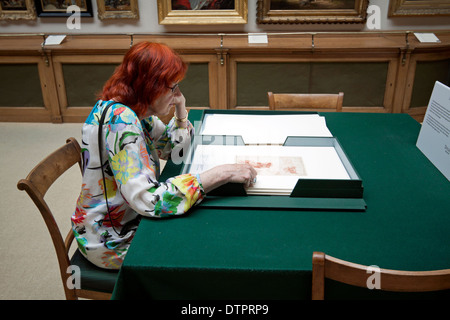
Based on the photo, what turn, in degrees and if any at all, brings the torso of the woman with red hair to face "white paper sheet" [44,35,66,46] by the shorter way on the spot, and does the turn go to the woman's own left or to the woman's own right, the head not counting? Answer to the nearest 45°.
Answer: approximately 90° to the woman's own left

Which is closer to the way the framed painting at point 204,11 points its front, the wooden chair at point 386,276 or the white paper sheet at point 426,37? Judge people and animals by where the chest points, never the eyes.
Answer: the wooden chair

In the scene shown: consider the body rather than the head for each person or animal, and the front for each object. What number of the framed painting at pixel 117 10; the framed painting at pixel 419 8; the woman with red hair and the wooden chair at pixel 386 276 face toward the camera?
2

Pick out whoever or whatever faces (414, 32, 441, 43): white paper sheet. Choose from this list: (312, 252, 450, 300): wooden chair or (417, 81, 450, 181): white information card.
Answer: the wooden chair

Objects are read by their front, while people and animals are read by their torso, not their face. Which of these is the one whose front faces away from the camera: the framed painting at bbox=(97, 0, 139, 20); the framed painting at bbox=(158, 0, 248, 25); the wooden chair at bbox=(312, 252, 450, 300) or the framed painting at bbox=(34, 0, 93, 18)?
the wooden chair

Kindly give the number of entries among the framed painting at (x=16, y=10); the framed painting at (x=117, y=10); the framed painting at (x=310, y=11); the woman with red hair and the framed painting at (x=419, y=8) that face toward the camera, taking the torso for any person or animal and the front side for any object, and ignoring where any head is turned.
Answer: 4

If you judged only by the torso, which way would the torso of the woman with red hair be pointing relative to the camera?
to the viewer's right

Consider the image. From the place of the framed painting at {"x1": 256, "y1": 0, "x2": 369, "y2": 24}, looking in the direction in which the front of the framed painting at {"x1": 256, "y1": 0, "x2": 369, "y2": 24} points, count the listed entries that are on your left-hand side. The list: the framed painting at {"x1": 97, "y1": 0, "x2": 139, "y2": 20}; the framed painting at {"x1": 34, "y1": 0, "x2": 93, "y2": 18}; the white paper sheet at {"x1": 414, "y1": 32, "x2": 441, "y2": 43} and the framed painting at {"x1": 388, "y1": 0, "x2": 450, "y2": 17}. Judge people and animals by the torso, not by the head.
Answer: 2

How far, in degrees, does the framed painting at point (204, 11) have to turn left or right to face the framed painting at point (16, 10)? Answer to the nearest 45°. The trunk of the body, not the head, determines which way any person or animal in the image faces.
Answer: approximately 90° to its right

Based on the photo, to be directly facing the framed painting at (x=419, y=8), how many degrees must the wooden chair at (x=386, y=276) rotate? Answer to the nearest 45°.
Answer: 0° — it already faces it

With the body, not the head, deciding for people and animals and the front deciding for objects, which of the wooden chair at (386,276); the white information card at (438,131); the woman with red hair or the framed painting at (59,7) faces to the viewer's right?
the woman with red hair

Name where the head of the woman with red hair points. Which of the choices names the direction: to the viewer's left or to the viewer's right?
to the viewer's right
